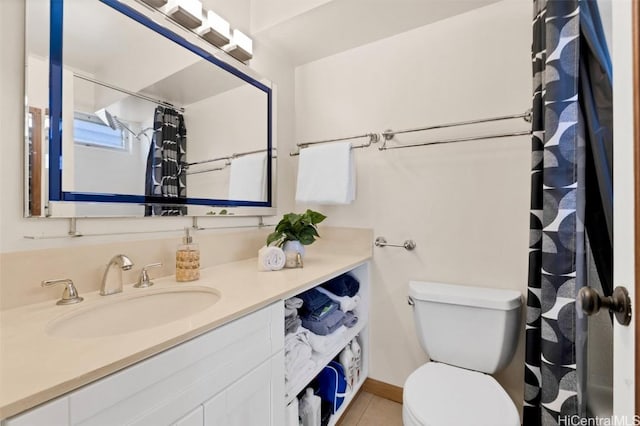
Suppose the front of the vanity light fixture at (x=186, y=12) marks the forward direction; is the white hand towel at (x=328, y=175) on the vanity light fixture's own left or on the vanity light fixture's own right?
on the vanity light fixture's own left

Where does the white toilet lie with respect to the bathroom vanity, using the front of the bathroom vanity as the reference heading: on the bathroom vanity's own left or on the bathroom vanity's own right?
on the bathroom vanity's own left

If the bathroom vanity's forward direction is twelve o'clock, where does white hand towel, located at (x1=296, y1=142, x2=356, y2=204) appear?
The white hand towel is roughly at 9 o'clock from the bathroom vanity.

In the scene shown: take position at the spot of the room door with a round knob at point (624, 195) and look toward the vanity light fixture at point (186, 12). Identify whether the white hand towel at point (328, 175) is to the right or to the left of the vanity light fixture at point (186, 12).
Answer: right

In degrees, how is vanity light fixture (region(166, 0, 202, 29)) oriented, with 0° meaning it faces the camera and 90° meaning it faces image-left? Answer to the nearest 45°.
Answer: approximately 315°

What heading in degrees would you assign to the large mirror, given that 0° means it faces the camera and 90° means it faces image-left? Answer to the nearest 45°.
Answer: approximately 315°
